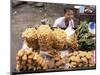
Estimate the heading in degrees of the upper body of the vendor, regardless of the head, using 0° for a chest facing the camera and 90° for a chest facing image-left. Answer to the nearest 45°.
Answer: approximately 315°
